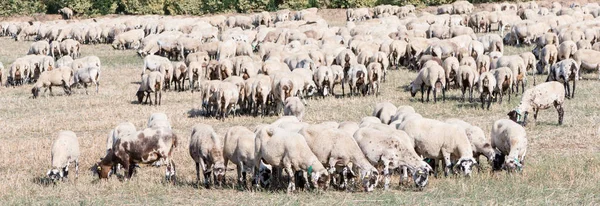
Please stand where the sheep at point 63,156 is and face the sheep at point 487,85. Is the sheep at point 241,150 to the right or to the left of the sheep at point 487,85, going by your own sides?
right

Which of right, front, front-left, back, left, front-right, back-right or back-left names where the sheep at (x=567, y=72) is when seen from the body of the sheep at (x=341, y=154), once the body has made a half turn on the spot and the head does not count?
right

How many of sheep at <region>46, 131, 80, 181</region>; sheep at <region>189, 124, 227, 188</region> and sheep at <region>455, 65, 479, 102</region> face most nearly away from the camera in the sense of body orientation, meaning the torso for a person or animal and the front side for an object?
1

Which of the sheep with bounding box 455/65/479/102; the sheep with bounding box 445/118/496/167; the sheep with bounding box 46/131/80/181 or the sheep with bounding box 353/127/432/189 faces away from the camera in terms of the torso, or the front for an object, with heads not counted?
the sheep with bounding box 455/65/479/102

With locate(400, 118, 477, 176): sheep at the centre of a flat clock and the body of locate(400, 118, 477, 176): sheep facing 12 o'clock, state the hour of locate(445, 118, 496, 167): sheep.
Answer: locate(445, 118, 496, 167): sheep is roughly at 9 o'clock from locate(400, 118, 477, 176): sheep.

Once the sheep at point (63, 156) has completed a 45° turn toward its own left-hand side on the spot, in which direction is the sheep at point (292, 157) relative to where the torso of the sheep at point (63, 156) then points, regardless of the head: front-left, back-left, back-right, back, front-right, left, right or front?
front-left

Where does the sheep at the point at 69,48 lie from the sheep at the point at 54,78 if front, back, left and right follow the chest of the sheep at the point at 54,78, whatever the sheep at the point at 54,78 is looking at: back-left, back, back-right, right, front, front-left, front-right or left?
right

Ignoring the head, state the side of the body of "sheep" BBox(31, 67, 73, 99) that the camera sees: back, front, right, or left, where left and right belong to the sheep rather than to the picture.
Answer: left

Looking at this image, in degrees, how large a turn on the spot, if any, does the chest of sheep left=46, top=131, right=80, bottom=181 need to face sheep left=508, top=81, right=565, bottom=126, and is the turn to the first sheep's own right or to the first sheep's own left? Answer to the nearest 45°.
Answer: approximately 135° to the first sheep's own left
